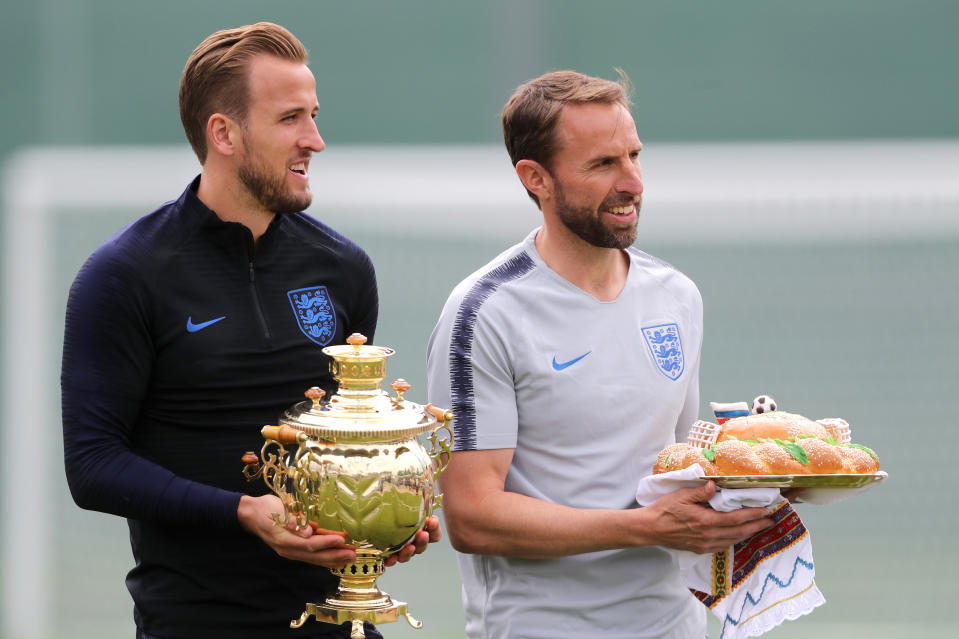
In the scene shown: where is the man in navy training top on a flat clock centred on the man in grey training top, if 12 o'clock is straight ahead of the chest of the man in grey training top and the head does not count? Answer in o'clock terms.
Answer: The man in navy training top is roughly at 4 o'clock from the man in grey training top.

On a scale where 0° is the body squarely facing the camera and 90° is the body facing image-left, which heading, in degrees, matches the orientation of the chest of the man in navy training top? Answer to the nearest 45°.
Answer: approximately 315°

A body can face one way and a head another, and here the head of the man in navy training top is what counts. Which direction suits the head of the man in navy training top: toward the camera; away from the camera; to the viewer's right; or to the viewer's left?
to the viewer's right

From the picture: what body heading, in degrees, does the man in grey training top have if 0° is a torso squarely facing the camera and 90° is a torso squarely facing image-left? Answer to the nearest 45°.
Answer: approximately 315°

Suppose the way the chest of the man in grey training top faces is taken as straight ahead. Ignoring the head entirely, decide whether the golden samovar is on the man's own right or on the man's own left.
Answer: on the man's own right

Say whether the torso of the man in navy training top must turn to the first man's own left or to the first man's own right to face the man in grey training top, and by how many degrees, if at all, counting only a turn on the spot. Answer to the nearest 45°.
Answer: approximately 45° to the first man's own left

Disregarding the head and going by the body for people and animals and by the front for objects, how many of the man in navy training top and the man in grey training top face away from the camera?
0
